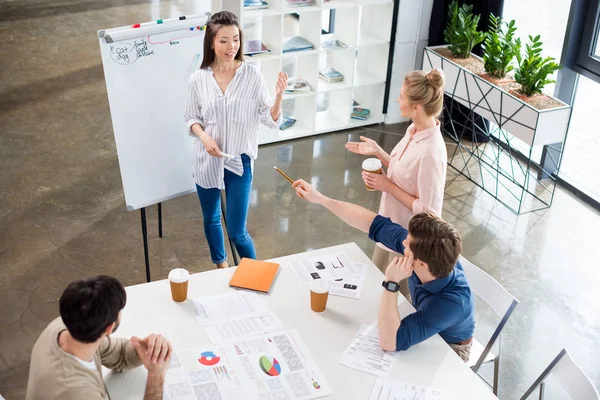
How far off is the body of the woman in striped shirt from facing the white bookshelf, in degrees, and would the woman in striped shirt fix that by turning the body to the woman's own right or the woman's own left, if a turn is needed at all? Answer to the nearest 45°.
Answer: approximately 180°

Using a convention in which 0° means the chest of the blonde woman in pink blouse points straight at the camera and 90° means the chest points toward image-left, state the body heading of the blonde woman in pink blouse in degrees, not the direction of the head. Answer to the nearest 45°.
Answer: approximately 90°

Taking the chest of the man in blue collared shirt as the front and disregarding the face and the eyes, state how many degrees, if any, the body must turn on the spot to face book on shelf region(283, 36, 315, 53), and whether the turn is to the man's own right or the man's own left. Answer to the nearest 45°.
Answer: approximately 90° to the man's own right

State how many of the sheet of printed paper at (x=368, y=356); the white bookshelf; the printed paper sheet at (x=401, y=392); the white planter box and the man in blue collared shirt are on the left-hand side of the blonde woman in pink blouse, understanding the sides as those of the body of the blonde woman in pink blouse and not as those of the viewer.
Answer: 3

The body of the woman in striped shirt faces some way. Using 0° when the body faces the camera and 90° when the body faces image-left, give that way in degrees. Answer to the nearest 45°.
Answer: approximately 0°

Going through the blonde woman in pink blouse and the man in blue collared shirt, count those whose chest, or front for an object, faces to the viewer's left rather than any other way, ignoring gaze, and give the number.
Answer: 2

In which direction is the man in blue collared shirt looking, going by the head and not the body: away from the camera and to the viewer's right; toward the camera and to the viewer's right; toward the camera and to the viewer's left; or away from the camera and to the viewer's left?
away from the camera and to the viewer's left

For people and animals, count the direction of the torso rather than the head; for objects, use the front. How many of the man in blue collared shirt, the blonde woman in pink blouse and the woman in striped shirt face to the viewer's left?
2

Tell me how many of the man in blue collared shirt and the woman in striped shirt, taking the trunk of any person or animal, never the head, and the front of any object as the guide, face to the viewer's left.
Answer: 1

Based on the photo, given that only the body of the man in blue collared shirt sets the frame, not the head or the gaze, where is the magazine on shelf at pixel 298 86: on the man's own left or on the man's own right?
on the man's own right

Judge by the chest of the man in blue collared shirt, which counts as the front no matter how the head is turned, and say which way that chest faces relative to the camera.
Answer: to the viewer's left

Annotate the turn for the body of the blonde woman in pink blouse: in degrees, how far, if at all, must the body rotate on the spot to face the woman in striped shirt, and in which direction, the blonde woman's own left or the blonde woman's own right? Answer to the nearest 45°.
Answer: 0° — they already face them
